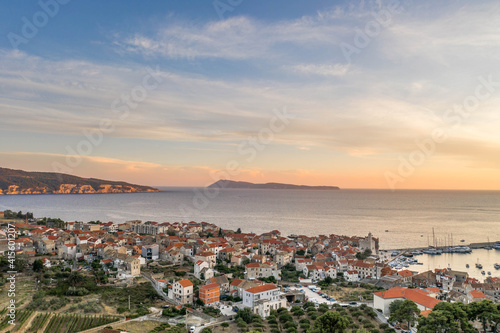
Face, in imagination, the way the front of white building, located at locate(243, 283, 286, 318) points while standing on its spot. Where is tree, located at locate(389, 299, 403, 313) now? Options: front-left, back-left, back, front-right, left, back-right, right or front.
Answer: front-left

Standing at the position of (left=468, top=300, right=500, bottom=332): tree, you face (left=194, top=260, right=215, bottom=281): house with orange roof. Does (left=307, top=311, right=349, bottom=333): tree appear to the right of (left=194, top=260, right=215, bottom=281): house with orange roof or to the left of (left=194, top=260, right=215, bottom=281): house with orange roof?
left

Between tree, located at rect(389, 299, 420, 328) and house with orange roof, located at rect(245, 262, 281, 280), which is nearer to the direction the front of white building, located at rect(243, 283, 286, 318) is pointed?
the tree

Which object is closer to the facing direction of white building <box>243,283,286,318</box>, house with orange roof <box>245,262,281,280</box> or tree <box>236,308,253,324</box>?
the tree

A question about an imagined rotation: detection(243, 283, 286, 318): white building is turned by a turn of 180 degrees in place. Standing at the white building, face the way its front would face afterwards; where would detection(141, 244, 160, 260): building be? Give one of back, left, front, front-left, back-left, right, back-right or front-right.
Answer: front

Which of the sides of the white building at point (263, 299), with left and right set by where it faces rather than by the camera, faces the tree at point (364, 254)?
left

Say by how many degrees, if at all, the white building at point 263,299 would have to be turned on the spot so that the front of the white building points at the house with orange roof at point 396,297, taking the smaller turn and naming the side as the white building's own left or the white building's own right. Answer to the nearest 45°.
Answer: approximately 45° to the white building's own left

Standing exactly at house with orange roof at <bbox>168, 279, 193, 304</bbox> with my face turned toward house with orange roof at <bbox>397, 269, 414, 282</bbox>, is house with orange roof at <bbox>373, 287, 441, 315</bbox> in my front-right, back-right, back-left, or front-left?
front-right

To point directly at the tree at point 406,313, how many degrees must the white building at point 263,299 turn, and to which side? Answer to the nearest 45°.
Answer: approximately 45° to its left

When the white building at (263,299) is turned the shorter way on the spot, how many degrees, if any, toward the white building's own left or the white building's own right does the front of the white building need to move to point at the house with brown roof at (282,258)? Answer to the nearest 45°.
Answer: approximately 135° to the white building's own left

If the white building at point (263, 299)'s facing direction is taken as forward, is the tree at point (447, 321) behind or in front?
in front

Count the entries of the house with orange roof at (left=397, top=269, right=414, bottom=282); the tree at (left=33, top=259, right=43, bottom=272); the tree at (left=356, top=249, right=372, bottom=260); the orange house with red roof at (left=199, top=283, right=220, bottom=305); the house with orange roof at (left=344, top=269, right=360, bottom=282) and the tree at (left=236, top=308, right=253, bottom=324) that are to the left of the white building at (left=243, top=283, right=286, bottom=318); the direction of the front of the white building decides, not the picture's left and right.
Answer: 3

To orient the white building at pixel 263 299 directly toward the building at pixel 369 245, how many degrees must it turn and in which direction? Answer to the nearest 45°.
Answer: approximately 90° to its left

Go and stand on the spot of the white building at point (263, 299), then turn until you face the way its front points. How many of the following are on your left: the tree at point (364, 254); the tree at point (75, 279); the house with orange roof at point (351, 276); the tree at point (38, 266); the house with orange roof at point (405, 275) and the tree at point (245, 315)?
3

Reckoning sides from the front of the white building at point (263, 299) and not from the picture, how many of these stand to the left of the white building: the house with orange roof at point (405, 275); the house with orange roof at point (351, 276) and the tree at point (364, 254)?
3

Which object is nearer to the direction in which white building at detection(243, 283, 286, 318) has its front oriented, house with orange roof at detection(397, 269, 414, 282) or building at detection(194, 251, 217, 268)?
the house with orange roof

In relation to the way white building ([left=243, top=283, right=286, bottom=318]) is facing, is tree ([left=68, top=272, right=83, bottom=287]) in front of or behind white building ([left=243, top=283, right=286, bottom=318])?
behind

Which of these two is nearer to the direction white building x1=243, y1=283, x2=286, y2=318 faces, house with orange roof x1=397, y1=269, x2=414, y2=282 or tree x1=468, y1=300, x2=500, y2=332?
the tree

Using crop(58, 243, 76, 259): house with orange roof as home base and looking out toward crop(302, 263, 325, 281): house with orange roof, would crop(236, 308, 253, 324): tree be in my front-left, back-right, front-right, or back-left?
front-right

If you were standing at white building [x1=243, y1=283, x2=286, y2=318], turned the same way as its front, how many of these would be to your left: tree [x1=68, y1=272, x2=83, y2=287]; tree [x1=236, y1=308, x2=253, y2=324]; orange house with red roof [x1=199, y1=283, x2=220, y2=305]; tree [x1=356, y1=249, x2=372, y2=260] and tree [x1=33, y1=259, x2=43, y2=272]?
1

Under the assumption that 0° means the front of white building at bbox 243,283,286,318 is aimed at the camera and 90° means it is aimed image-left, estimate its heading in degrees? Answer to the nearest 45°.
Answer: approximately 315°
